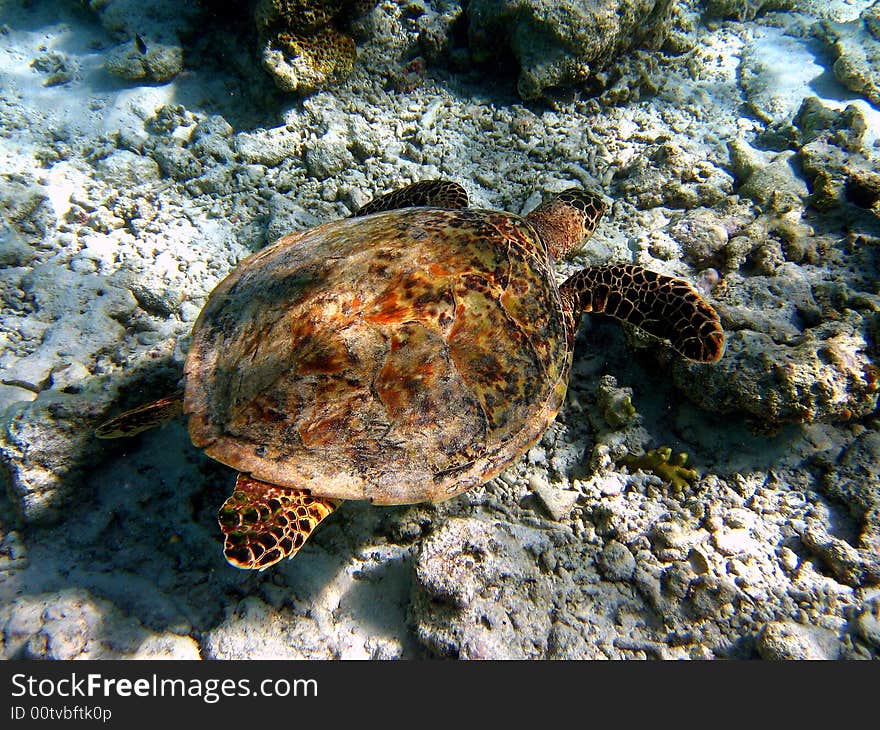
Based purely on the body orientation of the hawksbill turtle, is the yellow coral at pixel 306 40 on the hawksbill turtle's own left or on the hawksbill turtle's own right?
on the hawksbill turtle's own left

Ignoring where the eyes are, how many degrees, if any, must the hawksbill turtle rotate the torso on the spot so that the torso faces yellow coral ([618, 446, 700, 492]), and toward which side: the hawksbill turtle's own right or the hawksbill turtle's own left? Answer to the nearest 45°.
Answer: approximately 45° to the hawksbill turtle's own right

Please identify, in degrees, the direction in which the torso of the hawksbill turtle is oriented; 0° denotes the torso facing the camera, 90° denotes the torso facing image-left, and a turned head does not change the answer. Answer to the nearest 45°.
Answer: approximately 225°

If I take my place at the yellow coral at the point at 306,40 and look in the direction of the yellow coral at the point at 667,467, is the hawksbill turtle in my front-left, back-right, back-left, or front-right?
front-right

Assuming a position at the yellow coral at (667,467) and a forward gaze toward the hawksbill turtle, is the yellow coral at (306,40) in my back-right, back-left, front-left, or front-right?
front-right

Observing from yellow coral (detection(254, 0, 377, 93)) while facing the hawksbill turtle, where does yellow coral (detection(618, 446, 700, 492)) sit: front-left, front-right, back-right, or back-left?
front-left

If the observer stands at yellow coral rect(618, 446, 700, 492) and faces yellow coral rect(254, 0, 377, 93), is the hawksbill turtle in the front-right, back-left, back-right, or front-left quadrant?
front-left
